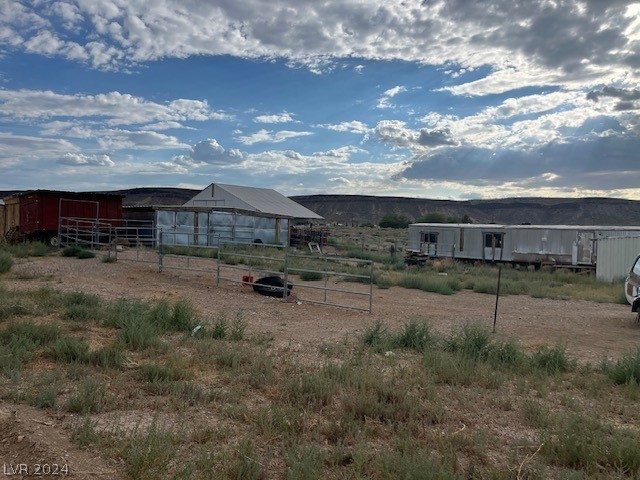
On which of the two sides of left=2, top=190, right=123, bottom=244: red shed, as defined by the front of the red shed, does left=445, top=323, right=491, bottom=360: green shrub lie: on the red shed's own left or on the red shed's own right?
on the red shed's own left

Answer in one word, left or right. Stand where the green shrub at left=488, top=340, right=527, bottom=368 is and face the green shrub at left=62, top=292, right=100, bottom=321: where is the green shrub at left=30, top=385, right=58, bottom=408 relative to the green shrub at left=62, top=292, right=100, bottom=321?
left

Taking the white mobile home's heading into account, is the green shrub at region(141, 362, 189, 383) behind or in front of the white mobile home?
in front

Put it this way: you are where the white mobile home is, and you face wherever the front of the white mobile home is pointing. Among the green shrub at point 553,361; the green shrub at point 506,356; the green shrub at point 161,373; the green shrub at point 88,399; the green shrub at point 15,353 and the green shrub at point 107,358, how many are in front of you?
6

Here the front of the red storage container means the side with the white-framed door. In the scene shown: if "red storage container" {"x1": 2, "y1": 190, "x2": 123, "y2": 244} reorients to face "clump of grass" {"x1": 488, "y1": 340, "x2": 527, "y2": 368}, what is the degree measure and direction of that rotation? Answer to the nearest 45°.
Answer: approximately 45° to its left

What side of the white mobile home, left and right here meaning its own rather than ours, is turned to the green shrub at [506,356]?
front

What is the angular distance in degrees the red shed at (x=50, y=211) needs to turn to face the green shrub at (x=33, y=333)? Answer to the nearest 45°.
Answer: approximately 45° to its left

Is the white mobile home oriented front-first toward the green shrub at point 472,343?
yes

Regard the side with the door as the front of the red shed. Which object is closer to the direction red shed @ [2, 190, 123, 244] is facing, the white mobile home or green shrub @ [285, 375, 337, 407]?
the green shrub

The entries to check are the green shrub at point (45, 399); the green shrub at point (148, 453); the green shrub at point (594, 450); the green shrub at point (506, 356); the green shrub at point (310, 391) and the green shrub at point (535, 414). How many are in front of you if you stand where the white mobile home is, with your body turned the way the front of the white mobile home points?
6

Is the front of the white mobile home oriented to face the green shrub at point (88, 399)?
yes

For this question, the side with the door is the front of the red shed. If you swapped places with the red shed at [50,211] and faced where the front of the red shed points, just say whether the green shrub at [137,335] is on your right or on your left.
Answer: on your left

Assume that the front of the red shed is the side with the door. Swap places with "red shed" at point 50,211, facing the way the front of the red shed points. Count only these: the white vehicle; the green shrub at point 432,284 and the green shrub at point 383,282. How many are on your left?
3

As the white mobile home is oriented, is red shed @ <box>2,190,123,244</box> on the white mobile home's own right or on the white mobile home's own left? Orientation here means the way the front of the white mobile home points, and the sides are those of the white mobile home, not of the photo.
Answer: on the white mobile home's own right

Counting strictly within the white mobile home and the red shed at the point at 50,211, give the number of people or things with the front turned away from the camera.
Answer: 0

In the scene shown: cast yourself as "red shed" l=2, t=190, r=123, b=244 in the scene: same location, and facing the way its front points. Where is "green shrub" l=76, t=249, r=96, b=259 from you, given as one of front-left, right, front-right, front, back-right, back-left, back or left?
front-left
